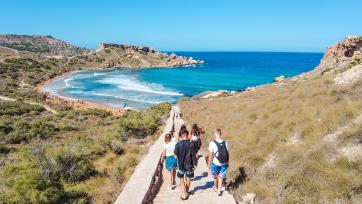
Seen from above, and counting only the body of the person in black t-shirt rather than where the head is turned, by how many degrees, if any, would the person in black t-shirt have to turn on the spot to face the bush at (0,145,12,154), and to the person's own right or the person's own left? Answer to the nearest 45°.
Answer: approximately 45° to the person's own left

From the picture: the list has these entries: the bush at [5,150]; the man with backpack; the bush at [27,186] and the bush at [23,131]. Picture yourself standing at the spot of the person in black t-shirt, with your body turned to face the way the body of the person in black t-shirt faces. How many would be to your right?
1

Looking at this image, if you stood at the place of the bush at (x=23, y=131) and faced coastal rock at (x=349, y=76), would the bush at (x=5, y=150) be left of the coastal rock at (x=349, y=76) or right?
right

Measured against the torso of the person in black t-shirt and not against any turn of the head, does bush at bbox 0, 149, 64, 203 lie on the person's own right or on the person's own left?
on the person's own left

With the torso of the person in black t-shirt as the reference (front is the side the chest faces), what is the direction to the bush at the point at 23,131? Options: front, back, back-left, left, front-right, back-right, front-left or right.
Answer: front-left

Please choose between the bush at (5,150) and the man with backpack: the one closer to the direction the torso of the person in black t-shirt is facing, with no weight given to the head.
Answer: the bush

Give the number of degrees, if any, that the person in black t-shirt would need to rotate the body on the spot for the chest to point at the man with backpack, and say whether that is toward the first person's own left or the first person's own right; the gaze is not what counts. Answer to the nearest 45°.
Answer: approximately 90° to the first person's own right

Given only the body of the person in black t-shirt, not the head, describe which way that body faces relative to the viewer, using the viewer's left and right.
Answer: facing away from the viewer
